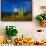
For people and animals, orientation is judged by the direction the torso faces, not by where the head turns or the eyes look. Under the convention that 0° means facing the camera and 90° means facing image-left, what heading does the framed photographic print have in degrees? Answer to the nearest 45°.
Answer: approximately 0°
